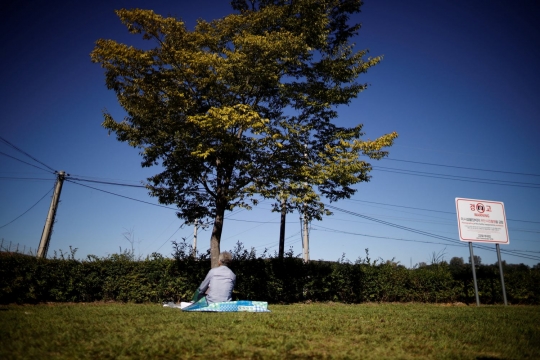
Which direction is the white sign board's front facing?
toward the camera

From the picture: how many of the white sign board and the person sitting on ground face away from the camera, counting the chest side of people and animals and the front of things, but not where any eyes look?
1

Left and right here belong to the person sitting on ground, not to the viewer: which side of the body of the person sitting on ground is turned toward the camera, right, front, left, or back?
back

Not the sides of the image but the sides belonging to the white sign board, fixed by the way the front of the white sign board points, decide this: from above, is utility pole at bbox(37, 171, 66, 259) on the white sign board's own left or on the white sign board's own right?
on the white sign board's own right

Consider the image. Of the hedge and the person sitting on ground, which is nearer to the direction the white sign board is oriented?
the person sitting on ground

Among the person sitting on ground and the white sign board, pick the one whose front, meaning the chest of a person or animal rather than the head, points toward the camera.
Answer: the white sign board

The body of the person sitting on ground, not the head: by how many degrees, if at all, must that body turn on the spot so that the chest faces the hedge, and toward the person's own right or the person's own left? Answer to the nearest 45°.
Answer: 0° — they already face it
